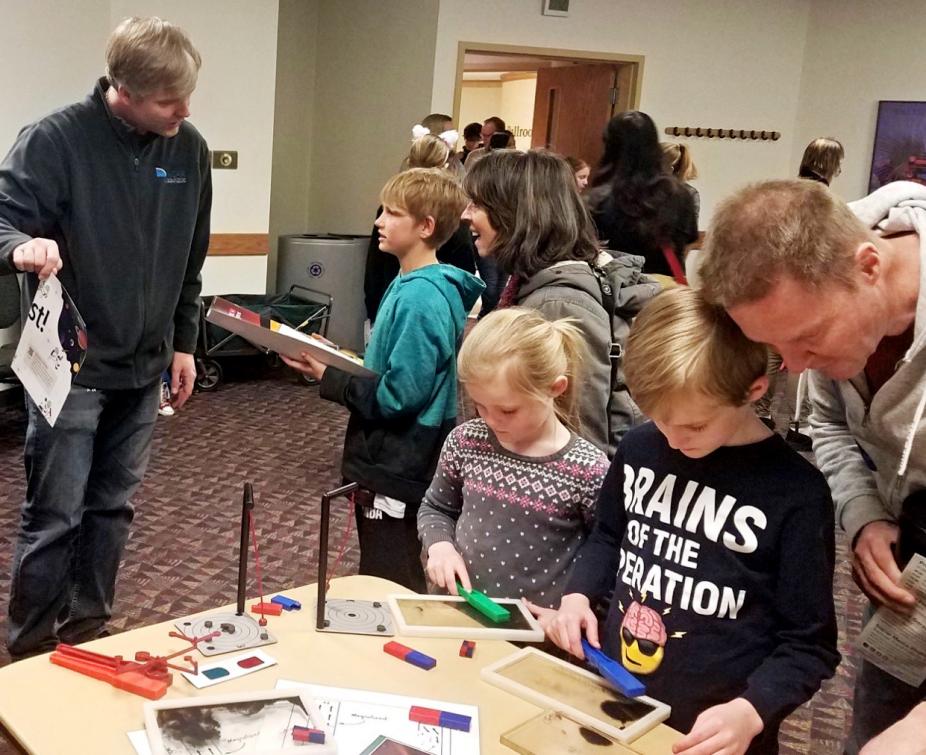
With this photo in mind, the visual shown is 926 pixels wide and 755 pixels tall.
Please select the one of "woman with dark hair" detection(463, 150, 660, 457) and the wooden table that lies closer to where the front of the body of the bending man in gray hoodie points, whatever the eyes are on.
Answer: the wooden table

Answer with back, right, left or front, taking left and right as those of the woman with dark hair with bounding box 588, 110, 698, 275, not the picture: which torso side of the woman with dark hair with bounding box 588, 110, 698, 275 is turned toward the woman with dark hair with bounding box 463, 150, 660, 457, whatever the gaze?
back

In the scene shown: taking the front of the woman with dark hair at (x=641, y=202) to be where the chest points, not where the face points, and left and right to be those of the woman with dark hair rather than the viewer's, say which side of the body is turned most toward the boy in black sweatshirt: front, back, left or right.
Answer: back

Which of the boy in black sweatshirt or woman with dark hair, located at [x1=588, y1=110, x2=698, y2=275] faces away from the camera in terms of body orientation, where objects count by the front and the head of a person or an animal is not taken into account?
the woman with dark hair

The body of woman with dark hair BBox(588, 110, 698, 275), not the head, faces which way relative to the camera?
away from the camera

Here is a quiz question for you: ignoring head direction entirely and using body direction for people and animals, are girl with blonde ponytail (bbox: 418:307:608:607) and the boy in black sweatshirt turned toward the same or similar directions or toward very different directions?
same or similar directions

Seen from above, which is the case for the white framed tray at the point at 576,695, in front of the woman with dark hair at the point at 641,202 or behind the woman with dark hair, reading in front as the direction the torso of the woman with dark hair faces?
behind

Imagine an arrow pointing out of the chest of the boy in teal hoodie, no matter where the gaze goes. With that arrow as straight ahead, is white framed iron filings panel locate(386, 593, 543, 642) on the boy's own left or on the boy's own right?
on the boy's own left

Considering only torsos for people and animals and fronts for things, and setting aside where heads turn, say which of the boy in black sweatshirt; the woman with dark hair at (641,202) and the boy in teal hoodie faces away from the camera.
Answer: the woman with dark hair

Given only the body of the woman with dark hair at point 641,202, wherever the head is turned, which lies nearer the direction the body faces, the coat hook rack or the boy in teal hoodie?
the coat hook rack
